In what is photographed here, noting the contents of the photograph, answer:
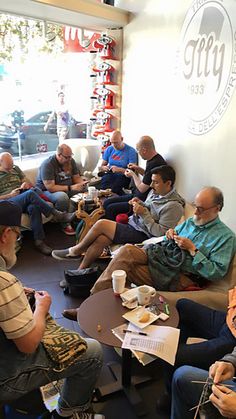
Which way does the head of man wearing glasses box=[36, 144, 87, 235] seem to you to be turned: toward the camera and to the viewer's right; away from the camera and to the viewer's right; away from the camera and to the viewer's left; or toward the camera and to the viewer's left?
toward the camera and to the viewer's right

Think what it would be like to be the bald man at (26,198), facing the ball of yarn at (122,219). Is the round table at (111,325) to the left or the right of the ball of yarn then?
right

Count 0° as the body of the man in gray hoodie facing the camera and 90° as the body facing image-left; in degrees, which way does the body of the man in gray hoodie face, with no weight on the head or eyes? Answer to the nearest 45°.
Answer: approximately 90°

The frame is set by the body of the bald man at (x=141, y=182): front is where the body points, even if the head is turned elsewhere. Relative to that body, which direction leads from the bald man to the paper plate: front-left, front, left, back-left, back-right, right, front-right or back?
left

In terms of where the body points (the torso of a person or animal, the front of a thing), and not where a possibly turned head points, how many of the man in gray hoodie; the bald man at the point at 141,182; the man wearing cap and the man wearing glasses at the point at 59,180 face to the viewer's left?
2

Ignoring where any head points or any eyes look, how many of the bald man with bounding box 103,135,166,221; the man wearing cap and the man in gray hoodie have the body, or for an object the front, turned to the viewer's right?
1

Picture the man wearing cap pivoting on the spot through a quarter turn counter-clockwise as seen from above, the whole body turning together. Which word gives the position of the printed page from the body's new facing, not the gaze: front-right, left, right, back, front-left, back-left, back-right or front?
right

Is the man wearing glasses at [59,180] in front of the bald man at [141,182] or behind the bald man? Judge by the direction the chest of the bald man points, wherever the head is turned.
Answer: in front

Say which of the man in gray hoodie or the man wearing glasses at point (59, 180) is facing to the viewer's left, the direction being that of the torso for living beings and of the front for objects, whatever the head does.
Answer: the man in gray hoodie

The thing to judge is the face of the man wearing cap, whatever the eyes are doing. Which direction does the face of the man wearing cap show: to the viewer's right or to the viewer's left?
to the viewer's right

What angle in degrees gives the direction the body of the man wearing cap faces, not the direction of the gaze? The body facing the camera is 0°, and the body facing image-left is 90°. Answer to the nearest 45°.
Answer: approximately 270°

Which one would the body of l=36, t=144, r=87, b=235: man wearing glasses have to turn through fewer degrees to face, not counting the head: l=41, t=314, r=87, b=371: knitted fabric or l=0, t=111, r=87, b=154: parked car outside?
the knitted fabric
